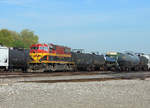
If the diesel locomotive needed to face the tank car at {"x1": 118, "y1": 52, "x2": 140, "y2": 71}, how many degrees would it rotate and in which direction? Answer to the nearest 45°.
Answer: approximately 180°

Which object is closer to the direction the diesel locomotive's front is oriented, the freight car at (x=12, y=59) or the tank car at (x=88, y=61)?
the freight car

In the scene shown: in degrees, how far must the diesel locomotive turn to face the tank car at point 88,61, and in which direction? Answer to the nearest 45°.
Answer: approximately 180°

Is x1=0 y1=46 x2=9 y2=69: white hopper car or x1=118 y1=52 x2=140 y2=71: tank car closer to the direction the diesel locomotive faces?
the white hopper car

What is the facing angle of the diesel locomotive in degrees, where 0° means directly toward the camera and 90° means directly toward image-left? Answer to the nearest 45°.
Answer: approximately 45°

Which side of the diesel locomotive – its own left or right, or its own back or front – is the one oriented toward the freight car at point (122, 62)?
back

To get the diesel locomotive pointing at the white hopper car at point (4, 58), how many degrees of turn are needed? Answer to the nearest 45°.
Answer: approximately 45° to its right

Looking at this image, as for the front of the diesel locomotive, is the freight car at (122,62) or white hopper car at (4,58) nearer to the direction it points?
the white hopper car

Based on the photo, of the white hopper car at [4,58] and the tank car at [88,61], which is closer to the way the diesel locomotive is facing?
the white hopper car
